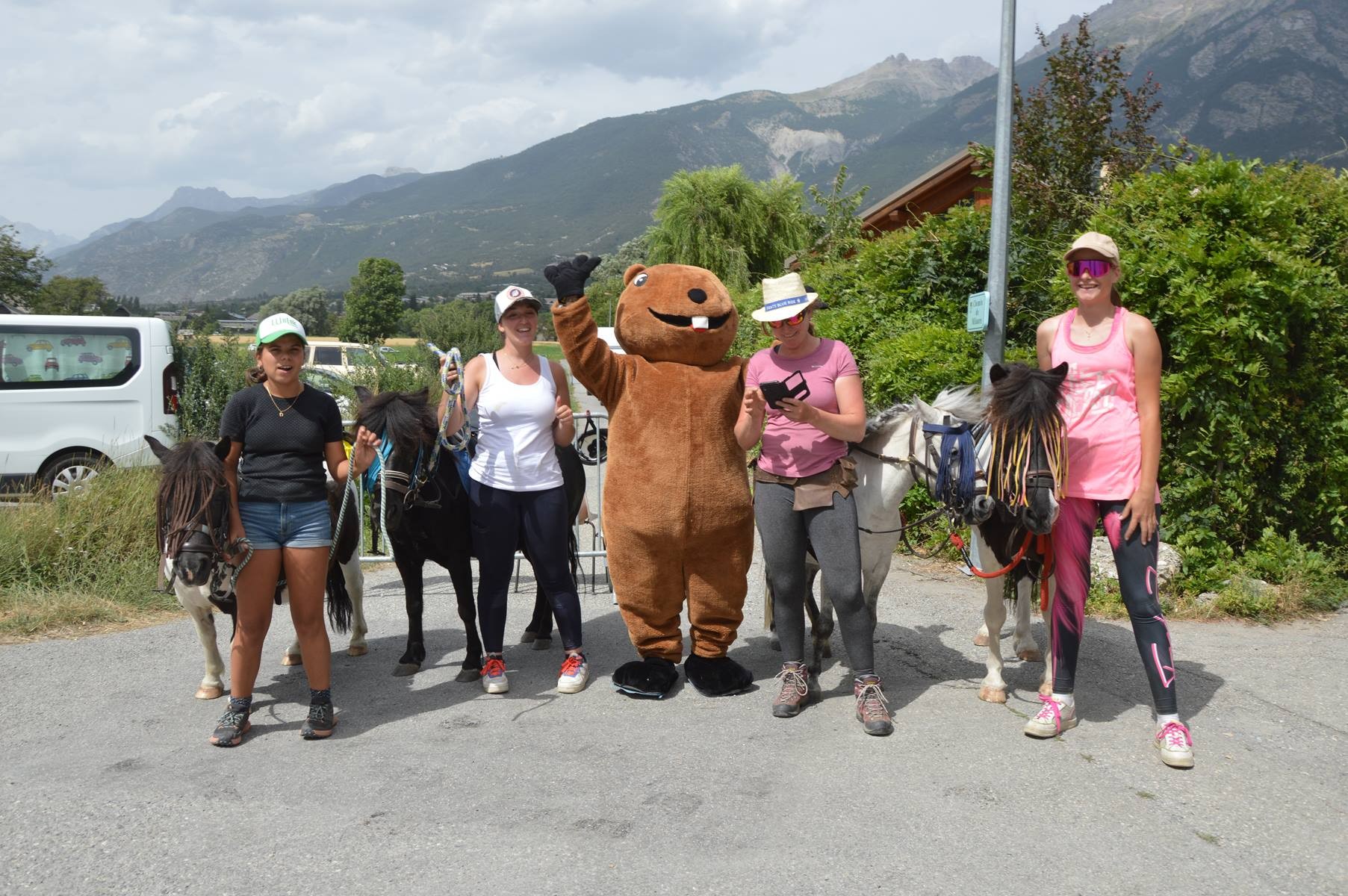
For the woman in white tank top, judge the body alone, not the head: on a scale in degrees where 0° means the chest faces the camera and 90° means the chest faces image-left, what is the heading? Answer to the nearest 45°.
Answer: approximately 0°

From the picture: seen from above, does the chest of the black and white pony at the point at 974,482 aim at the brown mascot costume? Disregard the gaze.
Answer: no

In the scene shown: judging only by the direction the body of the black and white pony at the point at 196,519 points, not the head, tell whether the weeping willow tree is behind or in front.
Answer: behind

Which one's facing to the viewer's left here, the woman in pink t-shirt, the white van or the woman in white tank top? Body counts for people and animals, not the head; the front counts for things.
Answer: the white van

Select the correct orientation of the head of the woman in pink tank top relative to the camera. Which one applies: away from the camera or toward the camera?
toward the camera

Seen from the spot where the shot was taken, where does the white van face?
facing to the left of the viewer

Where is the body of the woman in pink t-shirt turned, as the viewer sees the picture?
toward the camera

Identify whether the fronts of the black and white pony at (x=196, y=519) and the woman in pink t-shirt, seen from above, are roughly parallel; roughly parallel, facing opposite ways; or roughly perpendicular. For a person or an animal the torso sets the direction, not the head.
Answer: roughly parallel

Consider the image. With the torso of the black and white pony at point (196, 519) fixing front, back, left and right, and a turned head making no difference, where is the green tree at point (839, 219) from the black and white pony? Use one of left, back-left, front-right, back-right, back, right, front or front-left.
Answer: back

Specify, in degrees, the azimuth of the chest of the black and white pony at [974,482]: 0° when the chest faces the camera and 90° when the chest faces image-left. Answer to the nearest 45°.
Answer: approximately 315°

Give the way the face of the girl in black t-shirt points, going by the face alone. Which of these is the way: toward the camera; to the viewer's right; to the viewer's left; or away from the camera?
toward the camera

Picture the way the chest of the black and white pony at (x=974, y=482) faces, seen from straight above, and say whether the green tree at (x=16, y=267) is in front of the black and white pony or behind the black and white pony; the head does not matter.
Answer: behind

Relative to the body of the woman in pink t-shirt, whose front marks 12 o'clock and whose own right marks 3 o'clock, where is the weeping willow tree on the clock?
The weeping willow tree is roughly at 6 o'clock from the woman in pink t-shirt.
